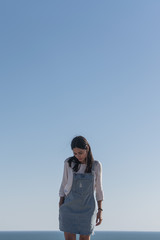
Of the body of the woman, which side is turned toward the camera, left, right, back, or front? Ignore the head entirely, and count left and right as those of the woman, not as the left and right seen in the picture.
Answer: front
